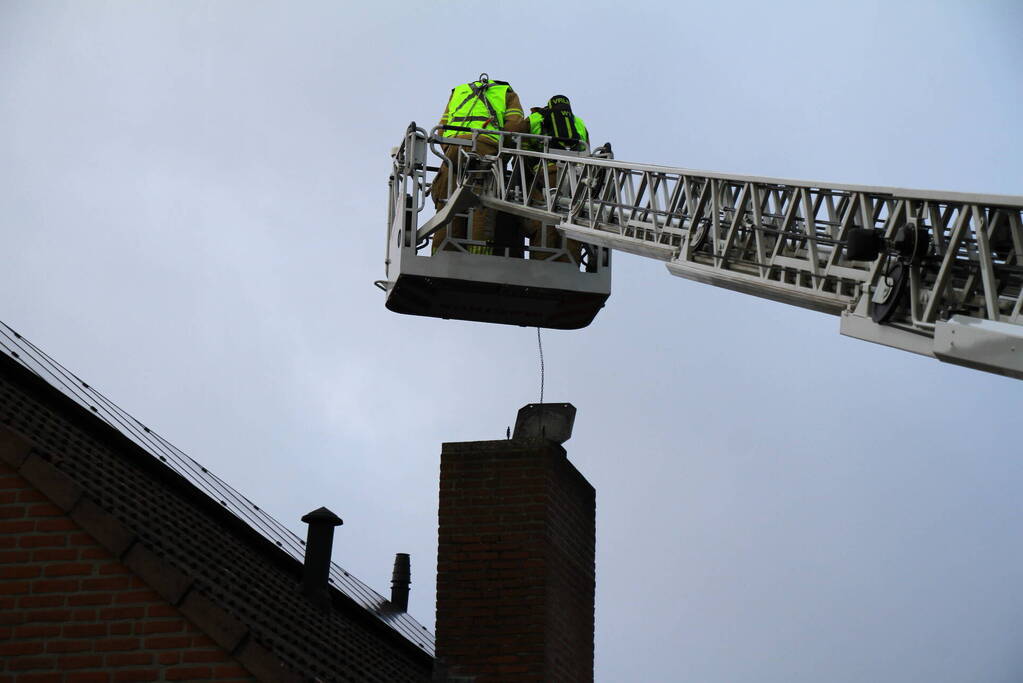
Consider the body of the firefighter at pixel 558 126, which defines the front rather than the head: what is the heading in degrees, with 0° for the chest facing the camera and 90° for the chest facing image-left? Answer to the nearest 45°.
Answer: approximately 180°

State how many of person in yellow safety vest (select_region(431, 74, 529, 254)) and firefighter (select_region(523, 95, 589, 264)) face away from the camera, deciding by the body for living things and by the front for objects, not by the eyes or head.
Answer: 2

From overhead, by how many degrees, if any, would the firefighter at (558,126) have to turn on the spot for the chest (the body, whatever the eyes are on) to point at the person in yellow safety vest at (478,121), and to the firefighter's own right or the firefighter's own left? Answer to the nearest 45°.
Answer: approximately 90° to the firefighter's own left

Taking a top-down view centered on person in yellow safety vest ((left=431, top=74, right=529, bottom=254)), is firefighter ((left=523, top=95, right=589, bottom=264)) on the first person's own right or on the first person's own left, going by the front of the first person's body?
on the first person's own right

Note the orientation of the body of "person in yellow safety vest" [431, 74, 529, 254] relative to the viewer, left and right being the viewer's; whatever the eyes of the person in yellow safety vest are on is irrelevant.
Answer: facing away from the viewer
